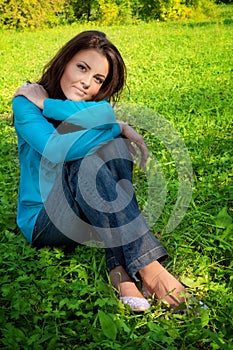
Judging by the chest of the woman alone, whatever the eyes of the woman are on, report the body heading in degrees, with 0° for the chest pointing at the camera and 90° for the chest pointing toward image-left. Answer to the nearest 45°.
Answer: approximately 315°
